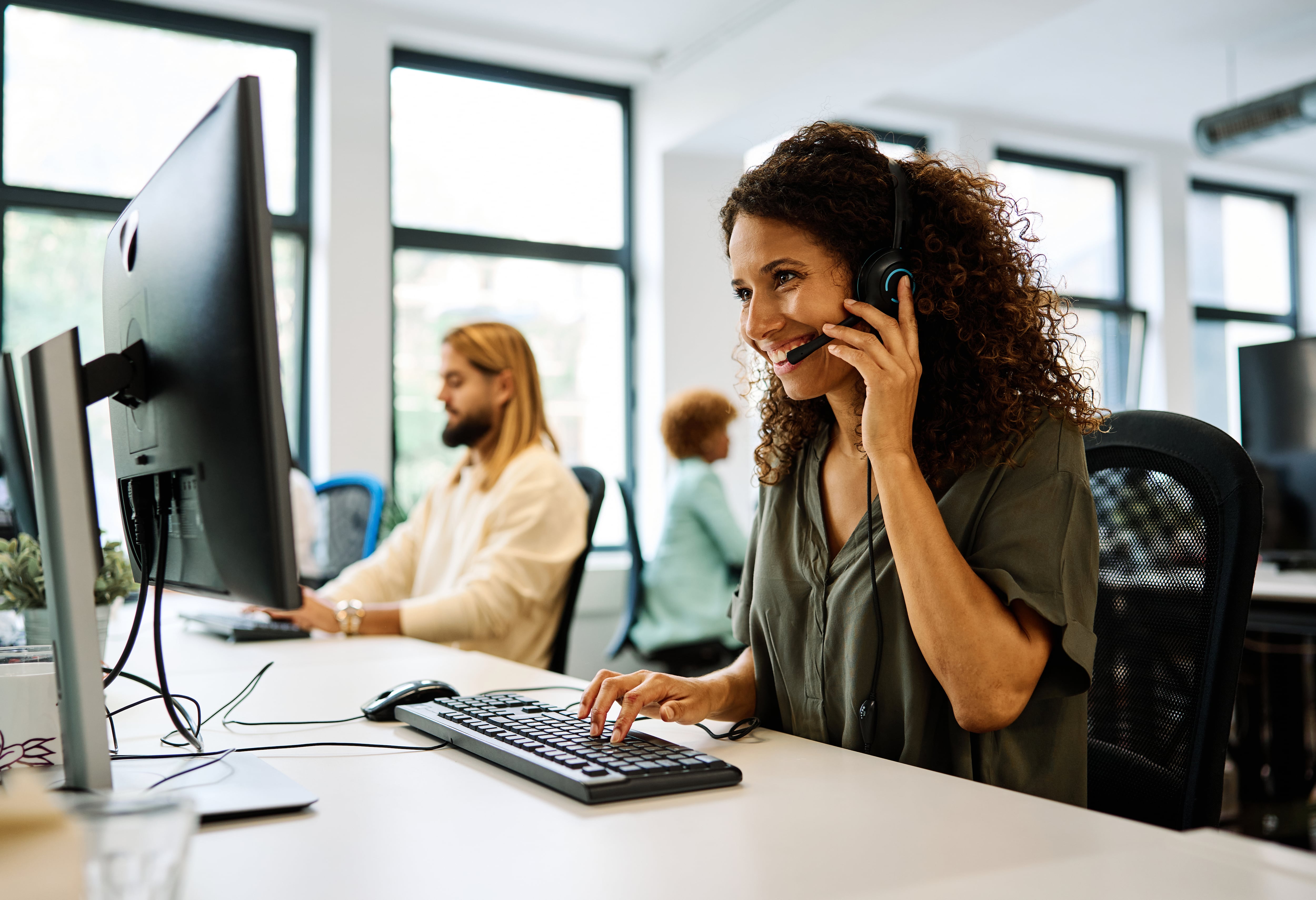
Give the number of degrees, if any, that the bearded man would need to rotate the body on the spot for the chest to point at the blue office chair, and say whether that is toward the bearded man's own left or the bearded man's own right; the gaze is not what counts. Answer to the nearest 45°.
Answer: approximately 45° to the bearded man's own right

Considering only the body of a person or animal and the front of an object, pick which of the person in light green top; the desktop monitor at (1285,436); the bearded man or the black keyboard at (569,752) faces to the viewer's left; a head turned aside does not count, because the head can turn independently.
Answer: the bearded man

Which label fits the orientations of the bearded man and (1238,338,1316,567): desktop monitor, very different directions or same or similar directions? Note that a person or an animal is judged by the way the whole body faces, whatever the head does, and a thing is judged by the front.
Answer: very different directions

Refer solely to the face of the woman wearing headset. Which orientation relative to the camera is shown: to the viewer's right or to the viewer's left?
to the viewer's left

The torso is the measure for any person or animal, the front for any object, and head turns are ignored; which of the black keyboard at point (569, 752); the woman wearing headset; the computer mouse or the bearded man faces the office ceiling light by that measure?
the black keyboard

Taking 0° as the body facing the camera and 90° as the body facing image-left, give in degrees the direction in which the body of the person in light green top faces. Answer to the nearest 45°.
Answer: approximately 225°

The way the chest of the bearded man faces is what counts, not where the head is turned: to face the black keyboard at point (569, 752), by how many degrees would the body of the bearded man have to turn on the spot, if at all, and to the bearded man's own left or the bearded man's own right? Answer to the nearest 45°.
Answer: approximately 90° to the bearded man's own left

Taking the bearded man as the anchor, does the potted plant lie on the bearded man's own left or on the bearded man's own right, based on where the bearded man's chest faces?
on the bearded man's own left

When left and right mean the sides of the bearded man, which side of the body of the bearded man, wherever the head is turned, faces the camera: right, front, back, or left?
left

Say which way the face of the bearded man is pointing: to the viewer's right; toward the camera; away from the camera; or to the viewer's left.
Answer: to the viewer's left
